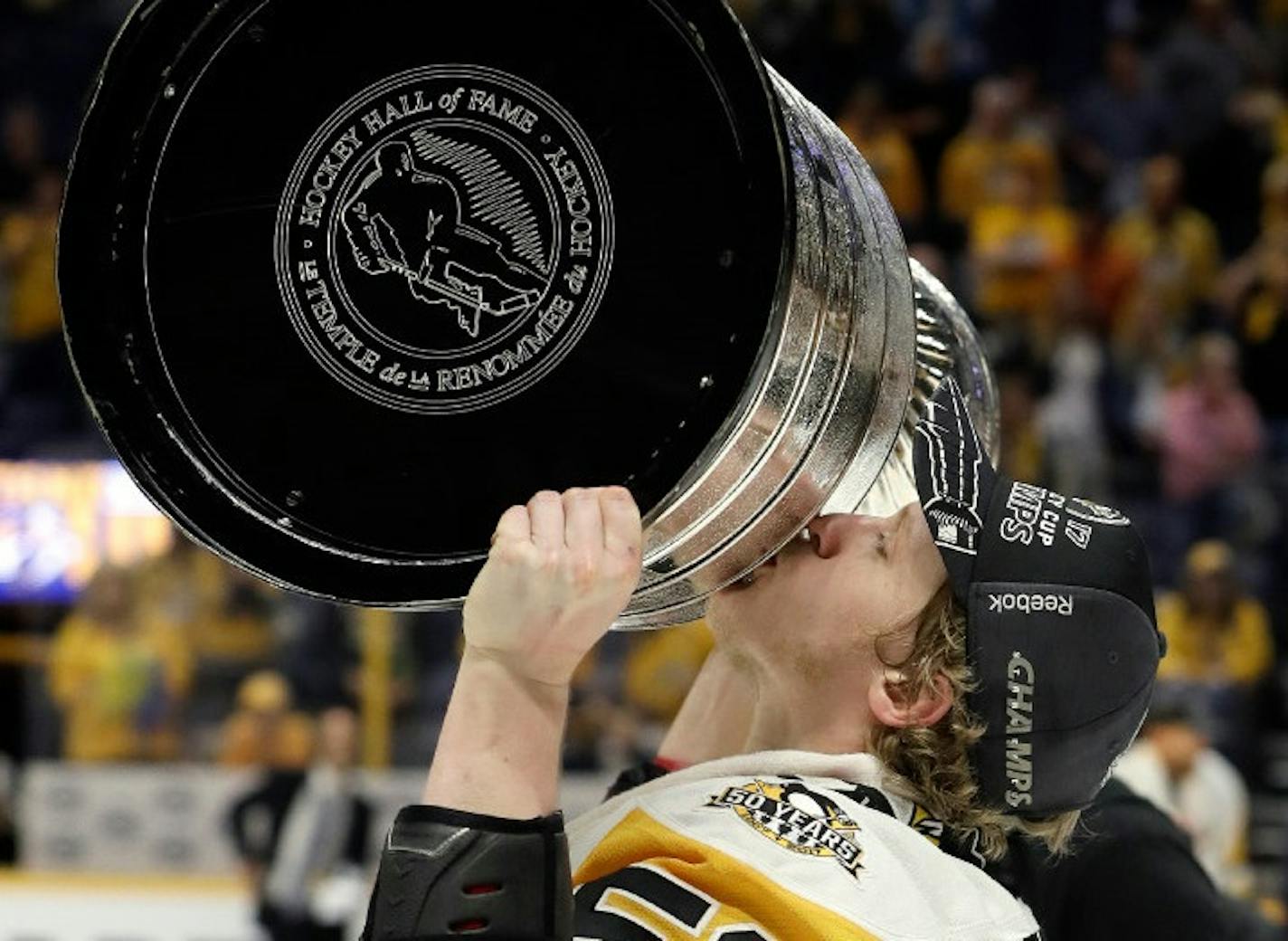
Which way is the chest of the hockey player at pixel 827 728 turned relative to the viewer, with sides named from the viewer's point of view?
facing to the left of the viewer

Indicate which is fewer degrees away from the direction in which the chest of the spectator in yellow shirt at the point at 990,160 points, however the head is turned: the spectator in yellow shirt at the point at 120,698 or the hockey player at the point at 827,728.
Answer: the hockey player

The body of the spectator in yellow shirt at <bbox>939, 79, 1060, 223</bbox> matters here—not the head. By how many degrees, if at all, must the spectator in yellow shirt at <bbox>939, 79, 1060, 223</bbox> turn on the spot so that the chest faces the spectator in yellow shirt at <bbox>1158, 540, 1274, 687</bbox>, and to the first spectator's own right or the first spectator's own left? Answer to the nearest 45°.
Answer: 0° — they already face them

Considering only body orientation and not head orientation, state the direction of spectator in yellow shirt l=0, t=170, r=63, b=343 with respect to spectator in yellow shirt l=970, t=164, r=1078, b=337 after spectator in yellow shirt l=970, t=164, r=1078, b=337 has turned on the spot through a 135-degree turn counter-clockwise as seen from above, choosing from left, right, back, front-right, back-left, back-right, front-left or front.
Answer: back-left
